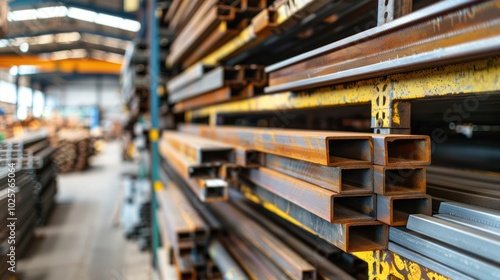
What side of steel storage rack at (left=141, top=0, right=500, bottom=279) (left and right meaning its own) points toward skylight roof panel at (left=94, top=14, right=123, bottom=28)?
right

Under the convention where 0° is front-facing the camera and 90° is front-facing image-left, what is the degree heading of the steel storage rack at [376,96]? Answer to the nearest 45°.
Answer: approximately 45°
